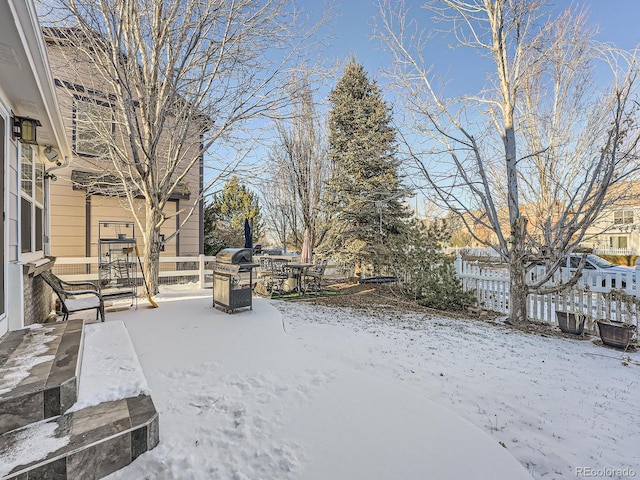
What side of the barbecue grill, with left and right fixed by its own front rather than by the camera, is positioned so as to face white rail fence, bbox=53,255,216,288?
right

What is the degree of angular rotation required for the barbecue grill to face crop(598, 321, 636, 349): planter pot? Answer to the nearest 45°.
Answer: approximately 135° to its left

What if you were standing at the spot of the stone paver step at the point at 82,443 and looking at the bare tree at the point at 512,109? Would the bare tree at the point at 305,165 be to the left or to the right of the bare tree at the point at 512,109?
left

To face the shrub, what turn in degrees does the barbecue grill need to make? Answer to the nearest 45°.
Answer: approximately 135° to its left

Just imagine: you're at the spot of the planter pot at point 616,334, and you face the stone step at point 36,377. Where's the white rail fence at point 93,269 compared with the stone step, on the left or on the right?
right

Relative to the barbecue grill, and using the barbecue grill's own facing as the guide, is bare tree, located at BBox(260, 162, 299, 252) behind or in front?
behind

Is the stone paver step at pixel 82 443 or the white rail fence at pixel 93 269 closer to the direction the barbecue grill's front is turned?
the stone paver step

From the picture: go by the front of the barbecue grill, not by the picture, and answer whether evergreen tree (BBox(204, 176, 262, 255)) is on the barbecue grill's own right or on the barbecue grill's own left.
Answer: on the barbecue grill's own right

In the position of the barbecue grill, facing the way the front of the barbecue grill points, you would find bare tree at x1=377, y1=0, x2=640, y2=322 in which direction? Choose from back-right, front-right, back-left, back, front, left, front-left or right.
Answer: back-left

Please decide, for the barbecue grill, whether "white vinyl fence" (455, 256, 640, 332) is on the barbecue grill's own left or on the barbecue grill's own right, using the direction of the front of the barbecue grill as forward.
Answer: on the barbecue grill's own left

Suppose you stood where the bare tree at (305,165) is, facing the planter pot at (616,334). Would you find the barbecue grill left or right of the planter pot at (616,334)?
right

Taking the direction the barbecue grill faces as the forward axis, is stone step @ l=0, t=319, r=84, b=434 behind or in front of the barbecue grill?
in front

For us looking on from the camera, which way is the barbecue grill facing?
facing the viewer and to the left of the viewer

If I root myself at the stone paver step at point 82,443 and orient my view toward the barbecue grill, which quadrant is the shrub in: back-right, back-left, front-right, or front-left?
front-right

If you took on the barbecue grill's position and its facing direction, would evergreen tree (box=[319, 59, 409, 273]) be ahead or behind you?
behind

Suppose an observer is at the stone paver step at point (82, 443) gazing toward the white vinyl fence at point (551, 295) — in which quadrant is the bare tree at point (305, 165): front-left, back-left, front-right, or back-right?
front-left
